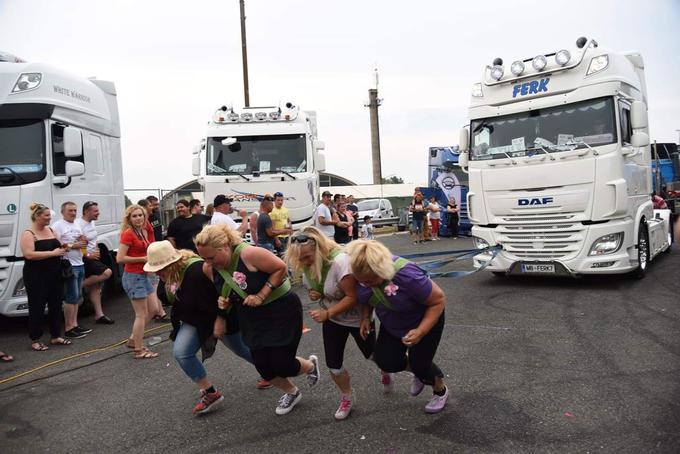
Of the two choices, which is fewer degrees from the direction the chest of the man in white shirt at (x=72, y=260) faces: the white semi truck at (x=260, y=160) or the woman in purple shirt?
the woman in purple shirt

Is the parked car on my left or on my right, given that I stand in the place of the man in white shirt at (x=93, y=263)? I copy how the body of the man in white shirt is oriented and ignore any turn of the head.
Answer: on my left

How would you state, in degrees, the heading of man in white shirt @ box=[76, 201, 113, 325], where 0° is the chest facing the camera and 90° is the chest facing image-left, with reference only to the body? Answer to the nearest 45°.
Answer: approximately 270°

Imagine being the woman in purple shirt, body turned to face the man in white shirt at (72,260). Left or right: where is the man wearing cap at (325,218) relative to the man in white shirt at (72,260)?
right

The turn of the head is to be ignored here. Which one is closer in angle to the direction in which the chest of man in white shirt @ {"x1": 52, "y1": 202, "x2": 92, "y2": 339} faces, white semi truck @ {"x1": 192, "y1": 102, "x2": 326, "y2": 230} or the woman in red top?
the woman in red top
